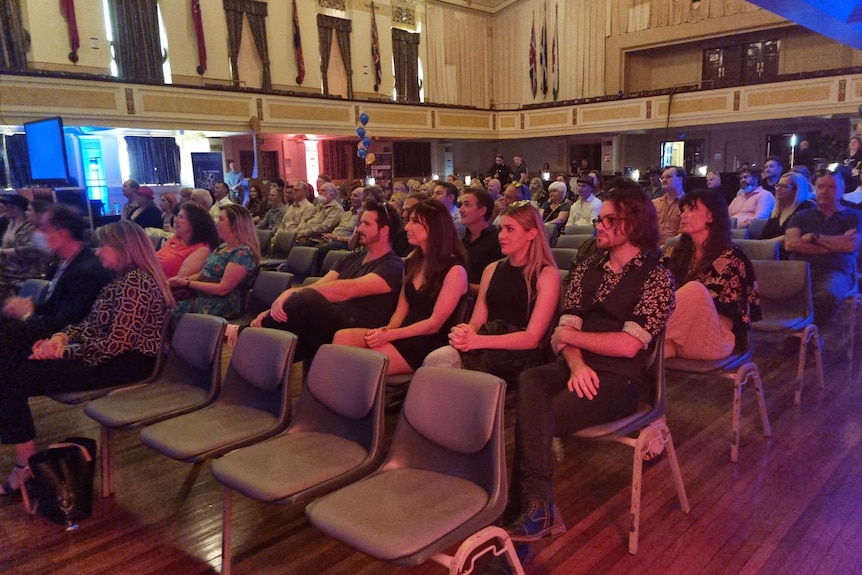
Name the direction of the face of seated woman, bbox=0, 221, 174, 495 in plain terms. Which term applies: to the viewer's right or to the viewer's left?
to the viewer's left

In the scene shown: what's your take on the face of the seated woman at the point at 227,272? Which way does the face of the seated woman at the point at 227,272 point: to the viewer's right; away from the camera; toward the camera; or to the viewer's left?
to the viewer's left

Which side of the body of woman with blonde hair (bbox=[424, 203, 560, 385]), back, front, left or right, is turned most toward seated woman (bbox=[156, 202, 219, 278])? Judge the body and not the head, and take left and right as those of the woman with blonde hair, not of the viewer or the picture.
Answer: right

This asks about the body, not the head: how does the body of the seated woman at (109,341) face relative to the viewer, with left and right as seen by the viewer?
facing to the left of the viewer

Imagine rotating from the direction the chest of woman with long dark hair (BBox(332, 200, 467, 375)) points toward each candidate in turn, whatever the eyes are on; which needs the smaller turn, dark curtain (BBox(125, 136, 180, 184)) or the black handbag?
the black handbag

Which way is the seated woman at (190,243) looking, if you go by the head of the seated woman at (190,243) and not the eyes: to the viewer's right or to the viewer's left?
to the viewer's left

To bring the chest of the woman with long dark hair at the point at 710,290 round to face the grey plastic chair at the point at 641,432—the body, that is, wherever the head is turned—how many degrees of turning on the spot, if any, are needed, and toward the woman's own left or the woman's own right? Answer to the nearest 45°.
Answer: approximately 45° to the woman's own left

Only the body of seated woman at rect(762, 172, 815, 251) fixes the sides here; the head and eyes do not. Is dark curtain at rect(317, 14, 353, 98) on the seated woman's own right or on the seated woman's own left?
on the seated woman's own right

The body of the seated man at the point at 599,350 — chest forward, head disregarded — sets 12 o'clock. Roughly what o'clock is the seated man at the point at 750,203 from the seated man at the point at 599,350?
the seated man at the point at 750,203 is roughly at 5 o'clock from the seated man at the point at 599,350.

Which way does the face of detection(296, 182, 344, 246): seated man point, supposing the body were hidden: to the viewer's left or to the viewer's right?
to the viewer's left

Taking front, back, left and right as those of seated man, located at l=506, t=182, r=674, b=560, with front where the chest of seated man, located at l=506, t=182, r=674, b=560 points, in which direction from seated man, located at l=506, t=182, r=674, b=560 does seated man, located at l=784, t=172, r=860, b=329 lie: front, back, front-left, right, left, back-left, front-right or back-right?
back

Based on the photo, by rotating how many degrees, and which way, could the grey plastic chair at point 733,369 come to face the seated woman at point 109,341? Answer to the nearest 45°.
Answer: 0° — it already faces them
